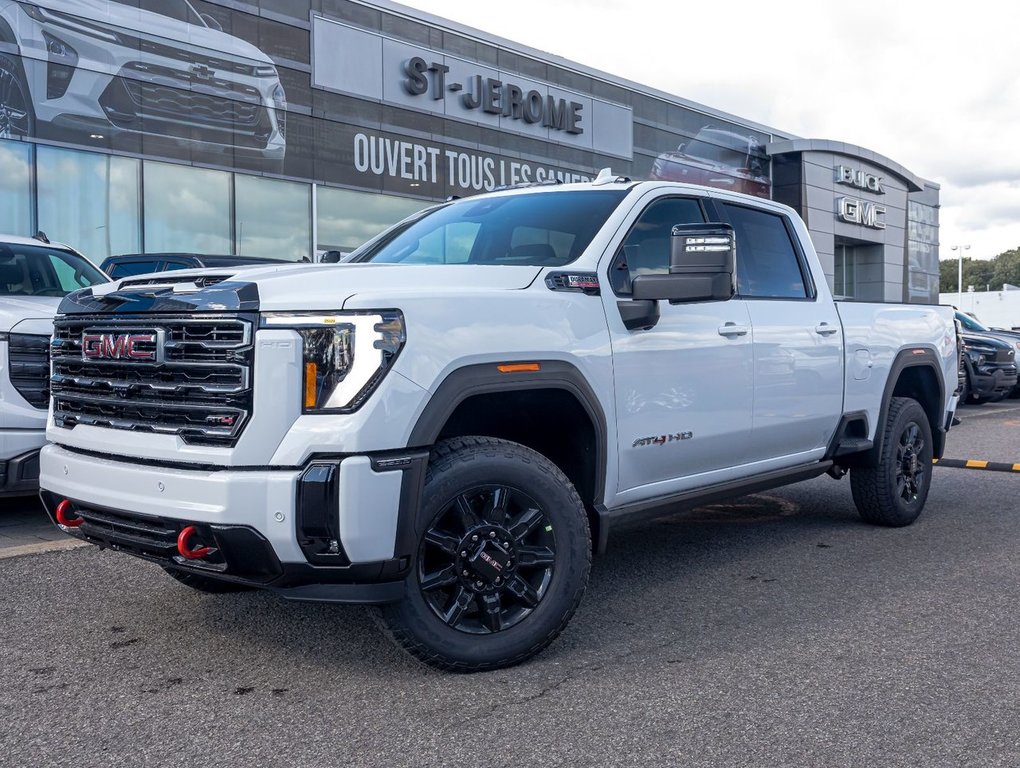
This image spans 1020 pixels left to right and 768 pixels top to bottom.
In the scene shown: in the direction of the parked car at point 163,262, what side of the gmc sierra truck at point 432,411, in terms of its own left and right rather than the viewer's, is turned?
right

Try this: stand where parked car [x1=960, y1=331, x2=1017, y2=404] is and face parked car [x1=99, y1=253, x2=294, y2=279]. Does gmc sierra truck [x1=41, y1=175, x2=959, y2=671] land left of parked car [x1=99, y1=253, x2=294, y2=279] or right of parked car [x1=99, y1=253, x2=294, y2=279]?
left

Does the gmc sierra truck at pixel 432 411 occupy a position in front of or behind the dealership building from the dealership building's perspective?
in front

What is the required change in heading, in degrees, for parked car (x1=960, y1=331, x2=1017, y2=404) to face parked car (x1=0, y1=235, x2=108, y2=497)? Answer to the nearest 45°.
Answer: approximately 45° to its right

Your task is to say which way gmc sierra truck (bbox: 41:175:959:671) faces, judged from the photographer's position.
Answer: facing the viewer and to the left of the viewer

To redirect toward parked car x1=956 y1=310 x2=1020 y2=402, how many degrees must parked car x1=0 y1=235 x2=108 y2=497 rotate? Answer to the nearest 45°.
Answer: approximately 90° to its left

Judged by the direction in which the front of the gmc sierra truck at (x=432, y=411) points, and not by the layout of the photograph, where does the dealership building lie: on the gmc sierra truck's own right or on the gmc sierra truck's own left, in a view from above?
on the gmc sierra truck's own right

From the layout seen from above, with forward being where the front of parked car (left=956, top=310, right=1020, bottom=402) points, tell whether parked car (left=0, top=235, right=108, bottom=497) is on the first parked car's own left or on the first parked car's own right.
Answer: on the first parked car's own right

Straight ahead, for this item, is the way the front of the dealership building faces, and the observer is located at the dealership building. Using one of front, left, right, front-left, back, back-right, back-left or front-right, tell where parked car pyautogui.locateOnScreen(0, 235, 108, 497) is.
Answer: front-right

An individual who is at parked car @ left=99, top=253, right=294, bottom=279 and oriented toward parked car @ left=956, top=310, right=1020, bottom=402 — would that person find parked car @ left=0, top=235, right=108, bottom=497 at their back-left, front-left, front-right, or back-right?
back-right

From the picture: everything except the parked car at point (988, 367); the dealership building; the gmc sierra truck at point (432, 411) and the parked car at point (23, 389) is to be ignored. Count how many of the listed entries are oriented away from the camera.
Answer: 0

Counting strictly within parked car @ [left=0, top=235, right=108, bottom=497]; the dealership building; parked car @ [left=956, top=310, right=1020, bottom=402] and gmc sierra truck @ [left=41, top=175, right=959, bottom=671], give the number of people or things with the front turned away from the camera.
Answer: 0

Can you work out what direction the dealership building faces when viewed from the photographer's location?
facing the viewer and to the right of the viewer
